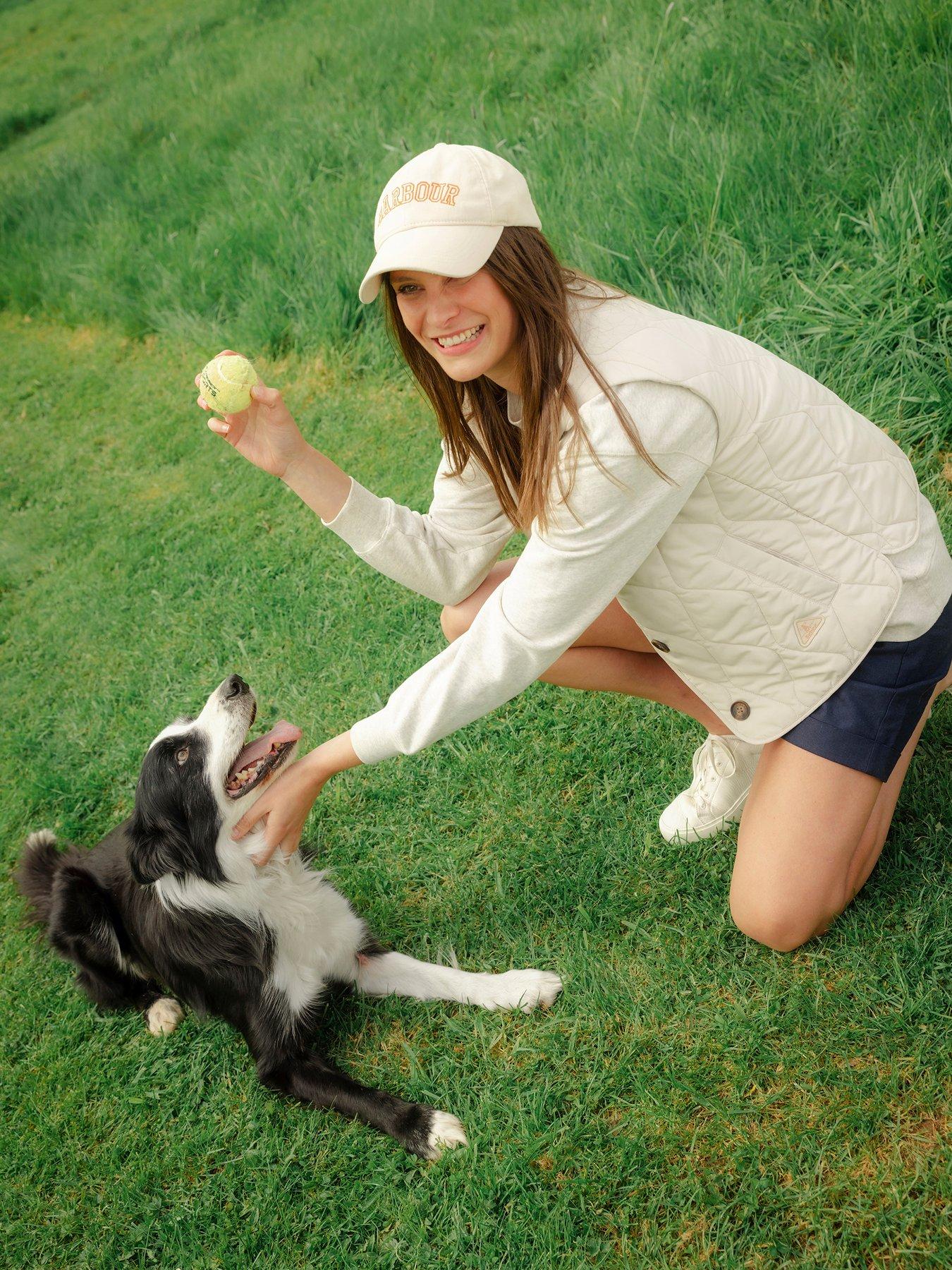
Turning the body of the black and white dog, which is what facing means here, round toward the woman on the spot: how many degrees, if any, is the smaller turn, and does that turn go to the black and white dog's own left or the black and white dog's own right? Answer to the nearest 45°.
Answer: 0° — it already faces them

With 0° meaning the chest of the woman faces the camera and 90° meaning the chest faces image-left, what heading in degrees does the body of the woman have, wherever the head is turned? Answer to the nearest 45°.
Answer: approximately 45°

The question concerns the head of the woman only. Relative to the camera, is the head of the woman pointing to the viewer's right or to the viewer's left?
to the viewer's left

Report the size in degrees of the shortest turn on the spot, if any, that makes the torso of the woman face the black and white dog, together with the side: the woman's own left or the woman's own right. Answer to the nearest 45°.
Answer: approximately 45° to the woman's own right
